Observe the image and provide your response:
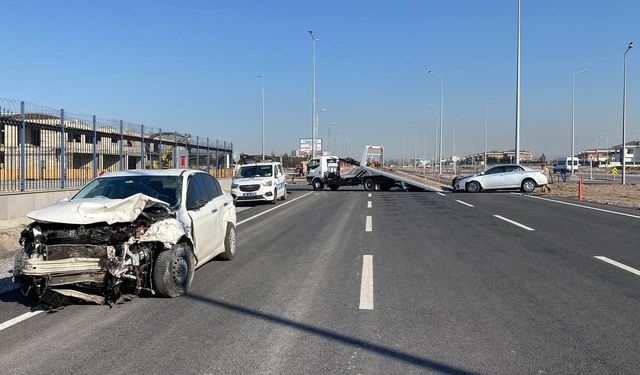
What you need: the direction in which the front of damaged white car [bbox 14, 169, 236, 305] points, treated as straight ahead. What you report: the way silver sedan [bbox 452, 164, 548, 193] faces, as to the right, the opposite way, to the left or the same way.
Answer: to the right

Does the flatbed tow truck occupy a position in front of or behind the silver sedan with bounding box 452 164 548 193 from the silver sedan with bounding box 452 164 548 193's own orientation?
in front

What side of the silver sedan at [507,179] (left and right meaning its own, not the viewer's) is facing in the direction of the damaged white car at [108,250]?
left

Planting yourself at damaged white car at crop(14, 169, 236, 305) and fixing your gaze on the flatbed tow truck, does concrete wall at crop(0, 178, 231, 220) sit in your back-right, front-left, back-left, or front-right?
front-left

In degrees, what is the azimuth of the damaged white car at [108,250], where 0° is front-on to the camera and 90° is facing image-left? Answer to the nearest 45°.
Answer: approximately 45°

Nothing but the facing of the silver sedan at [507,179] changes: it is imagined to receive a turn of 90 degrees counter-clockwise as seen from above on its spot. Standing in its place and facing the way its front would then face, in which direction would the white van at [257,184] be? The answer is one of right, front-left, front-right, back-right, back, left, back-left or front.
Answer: front-right

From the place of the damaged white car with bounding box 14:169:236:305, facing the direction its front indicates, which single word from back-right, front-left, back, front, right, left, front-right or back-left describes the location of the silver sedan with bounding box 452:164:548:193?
back

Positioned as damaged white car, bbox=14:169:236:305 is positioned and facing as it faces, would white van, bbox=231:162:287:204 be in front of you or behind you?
behind

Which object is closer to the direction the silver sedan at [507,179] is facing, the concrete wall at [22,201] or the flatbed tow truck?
the flatbed tow truck

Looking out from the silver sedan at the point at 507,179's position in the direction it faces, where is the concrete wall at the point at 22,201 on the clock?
The concrete wall is roughly at 10 o'clock from the silver sedan.

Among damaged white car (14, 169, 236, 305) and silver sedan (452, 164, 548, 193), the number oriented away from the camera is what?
0

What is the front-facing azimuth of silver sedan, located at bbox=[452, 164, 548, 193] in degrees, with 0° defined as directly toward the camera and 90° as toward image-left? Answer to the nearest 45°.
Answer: approximately 90°
